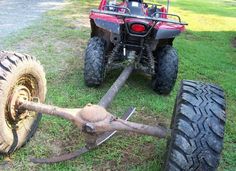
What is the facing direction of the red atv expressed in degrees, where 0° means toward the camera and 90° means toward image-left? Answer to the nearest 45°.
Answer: approximately 180°

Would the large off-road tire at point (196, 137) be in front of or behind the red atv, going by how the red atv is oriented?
behind
